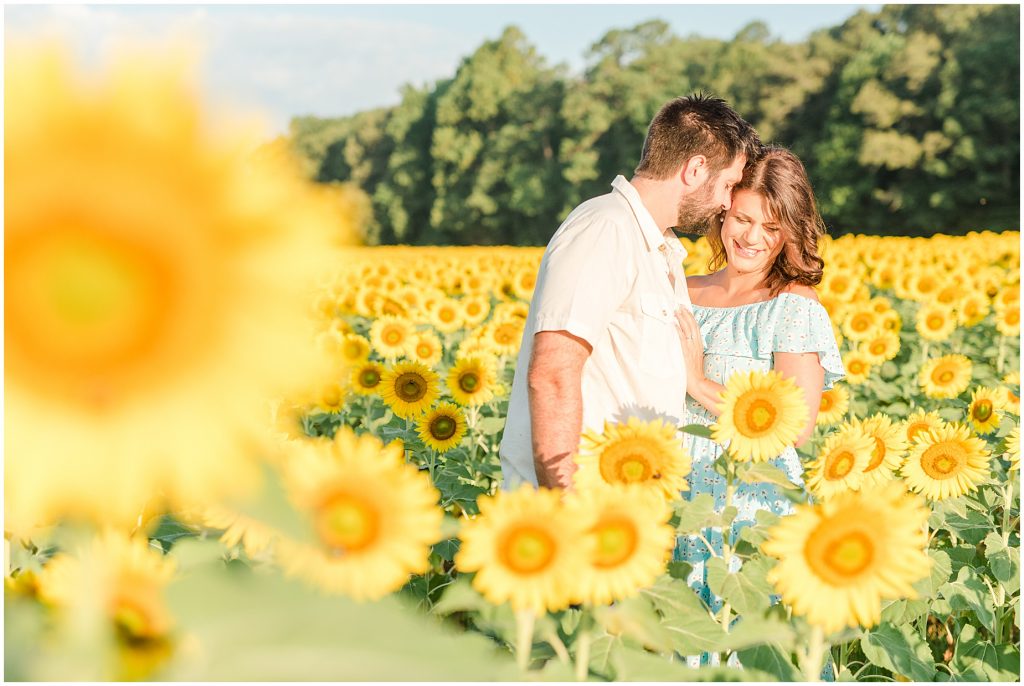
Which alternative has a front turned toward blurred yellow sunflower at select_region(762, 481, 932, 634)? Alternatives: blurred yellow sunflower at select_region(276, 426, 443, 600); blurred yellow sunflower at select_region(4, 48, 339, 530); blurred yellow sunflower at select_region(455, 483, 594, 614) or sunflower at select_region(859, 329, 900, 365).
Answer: the sunflower

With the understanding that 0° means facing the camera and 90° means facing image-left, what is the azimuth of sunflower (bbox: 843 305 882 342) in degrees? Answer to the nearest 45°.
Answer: approximately 0°

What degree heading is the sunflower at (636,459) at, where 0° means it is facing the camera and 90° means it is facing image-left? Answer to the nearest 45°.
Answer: approximately 0°

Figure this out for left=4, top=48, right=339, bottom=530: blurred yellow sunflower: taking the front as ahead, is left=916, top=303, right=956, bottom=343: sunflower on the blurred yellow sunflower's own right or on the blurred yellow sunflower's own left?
on the blurred yellow sunflower's own left

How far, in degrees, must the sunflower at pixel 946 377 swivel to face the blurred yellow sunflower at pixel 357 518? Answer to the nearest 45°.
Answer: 0° — it already faces it

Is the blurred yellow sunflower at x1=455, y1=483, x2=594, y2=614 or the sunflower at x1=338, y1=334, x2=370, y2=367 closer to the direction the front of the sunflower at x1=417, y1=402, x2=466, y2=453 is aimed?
the blurred yellow sunflower

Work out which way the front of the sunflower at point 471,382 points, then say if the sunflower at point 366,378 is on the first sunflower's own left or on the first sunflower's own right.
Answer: on the first sunflower's own right

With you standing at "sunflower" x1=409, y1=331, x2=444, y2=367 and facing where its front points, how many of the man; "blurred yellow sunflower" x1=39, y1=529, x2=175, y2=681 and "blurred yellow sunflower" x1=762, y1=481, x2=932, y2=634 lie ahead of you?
3

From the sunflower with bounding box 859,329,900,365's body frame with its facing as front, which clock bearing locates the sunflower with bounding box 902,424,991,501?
the sunflower with bounding box 902,424,991,501 is roughly at 12 o'clock from the sunflower with bounding box 859,329,900,365.
